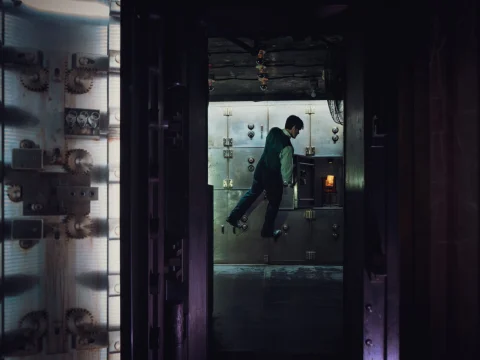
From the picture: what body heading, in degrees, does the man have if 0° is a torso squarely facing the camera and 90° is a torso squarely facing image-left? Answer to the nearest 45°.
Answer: approximately 225°

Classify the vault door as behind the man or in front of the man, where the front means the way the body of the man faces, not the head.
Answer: behind
